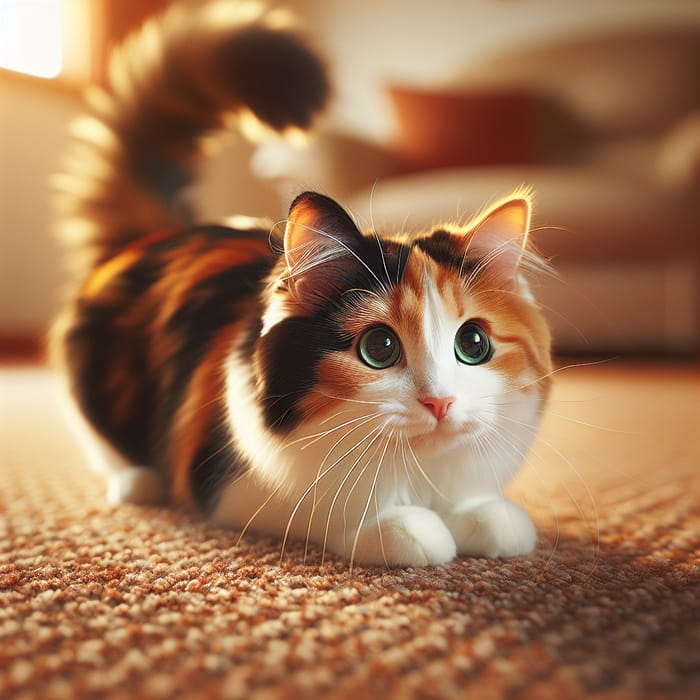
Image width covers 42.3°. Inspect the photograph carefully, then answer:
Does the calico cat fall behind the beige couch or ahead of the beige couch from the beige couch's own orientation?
ahead

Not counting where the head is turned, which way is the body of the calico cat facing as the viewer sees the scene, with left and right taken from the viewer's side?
facing the viewer and to the right of the viewer

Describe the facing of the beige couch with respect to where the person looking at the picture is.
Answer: facing the viewer and to the left of the viewer

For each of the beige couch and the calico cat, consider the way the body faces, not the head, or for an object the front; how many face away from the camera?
0

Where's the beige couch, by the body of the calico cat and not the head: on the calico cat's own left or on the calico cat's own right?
on the calico cat's own left
